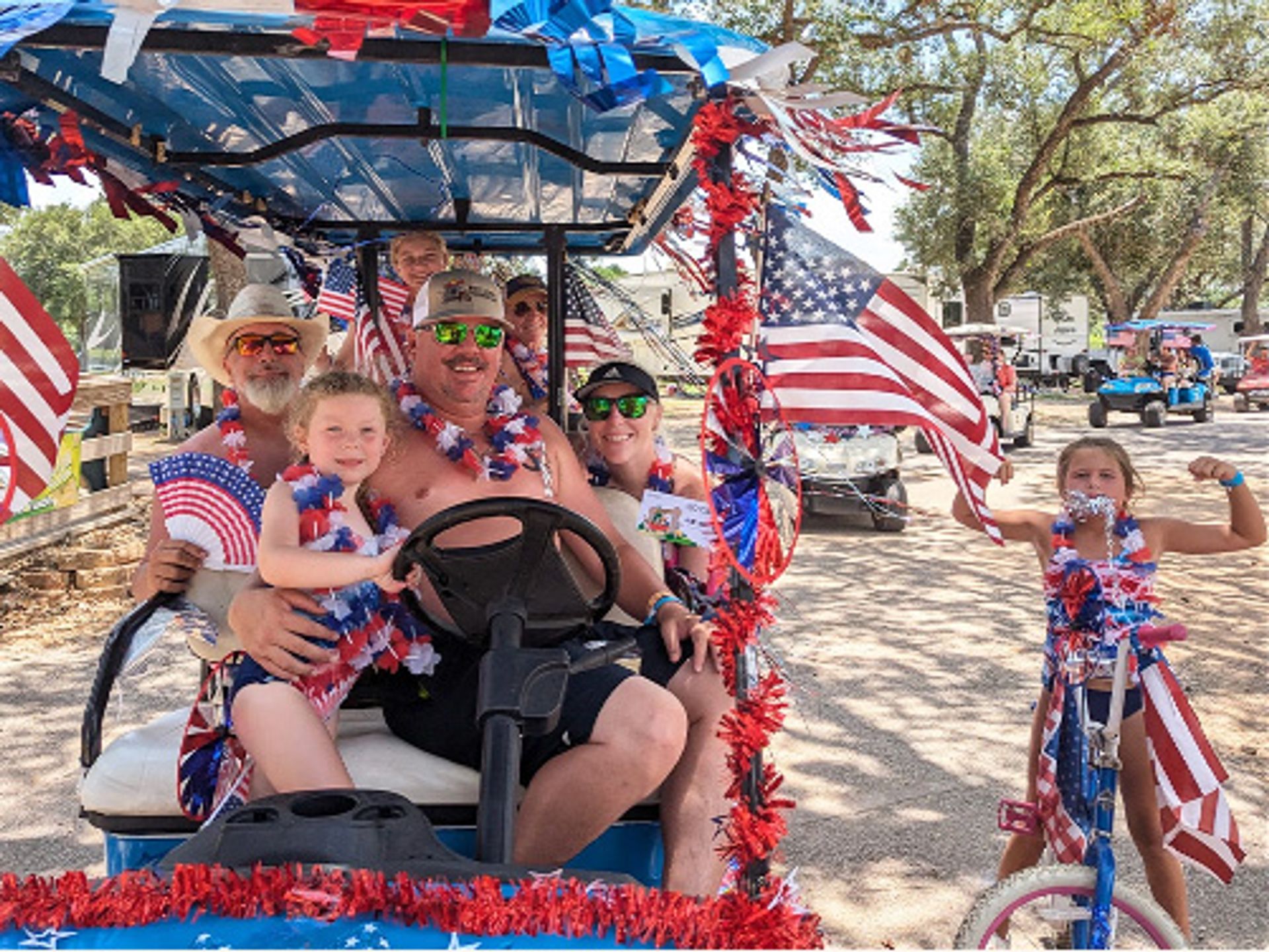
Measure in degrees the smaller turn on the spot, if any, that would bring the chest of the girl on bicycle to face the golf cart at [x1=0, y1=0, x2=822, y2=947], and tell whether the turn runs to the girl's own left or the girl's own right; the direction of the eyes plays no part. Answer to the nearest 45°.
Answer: approximately 45° to the girl's own right

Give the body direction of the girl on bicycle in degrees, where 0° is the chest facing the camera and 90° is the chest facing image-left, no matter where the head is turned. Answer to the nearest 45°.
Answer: approximately 0°

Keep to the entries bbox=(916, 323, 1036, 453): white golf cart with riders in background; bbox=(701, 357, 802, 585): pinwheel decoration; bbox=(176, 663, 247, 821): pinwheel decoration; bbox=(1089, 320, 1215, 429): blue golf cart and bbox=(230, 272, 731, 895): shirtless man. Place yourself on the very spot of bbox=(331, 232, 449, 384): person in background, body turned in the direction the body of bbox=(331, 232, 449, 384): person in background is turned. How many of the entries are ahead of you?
3

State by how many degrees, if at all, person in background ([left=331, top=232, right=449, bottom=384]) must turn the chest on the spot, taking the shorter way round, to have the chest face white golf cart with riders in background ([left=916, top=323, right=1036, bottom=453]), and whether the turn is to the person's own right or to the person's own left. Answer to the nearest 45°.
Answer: approximately 135° to the person's own left

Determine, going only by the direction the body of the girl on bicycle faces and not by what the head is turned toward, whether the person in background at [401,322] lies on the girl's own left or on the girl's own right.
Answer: on the girl's own right

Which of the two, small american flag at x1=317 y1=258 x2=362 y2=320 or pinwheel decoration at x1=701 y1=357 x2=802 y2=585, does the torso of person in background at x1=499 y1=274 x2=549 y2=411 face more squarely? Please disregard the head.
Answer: the pinwheel decoration

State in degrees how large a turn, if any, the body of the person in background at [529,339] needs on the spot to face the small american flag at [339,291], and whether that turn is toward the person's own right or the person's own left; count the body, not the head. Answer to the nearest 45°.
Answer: approximately 90° to the person's own right

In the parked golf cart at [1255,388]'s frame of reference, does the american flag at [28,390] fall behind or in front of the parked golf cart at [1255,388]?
in front

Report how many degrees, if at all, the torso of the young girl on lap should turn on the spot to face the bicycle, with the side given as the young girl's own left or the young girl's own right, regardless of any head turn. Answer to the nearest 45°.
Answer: approximately 45° to the young girl's own left

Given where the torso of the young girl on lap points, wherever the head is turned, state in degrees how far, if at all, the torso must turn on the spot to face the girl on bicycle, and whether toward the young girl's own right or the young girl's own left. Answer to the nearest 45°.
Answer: approximately 45° to the young girl's own left
